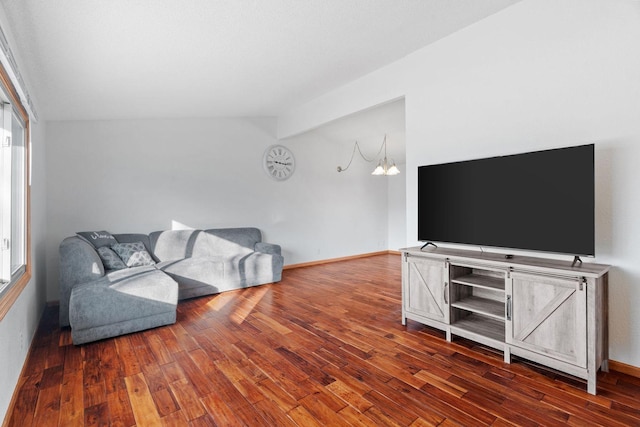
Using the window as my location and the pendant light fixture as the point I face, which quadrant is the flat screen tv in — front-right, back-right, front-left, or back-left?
front-right

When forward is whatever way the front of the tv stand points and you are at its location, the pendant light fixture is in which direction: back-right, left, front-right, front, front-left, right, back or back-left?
right

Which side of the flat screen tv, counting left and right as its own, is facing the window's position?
front

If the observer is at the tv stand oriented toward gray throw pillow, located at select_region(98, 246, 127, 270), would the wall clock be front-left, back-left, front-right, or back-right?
front-right

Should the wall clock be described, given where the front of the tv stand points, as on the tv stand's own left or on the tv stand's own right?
on the tv stand's own right

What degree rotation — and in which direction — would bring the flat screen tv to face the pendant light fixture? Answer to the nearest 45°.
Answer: approximately 90° to its right

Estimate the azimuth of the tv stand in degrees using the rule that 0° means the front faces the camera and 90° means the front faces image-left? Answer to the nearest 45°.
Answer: approximately 45°

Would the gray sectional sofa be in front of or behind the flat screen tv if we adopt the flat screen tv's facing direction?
in front

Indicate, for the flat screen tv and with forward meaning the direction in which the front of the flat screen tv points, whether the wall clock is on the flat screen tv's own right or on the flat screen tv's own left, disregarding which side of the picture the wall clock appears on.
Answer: on the flat screen tv's own right

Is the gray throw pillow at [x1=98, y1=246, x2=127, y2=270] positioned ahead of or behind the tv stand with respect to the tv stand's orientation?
ahead

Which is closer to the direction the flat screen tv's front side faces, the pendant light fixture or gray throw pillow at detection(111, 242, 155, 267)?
the gray throw pillow

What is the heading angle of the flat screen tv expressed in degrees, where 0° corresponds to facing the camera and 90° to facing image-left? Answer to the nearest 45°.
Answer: approximately 45°
